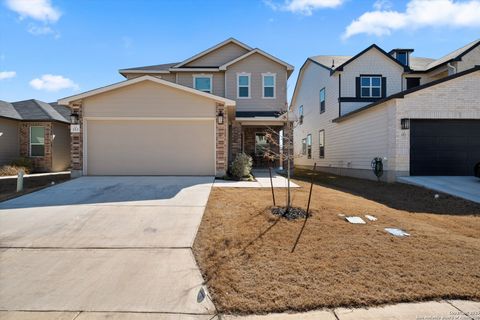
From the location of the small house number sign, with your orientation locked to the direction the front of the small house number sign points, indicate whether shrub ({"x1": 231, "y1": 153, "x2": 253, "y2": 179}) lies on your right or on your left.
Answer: on your left

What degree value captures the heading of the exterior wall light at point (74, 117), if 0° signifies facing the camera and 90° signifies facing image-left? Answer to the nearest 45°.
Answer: approximately 0°

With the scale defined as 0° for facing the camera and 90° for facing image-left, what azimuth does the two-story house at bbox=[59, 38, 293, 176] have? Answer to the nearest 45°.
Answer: approximately 0°

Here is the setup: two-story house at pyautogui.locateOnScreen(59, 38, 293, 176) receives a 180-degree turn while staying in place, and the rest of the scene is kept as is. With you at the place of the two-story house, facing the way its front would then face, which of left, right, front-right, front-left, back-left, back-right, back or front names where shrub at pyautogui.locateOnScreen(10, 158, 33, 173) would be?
back-left

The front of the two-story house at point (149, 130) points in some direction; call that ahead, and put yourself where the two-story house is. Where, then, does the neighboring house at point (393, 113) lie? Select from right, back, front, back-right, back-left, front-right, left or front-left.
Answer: left
